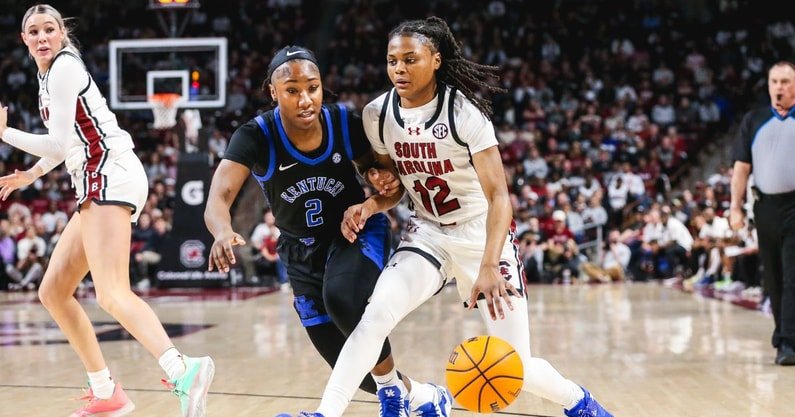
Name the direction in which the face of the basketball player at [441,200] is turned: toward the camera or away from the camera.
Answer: toward the camera

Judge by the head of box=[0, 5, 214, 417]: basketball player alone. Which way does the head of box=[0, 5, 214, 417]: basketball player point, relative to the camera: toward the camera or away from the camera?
toward the camera

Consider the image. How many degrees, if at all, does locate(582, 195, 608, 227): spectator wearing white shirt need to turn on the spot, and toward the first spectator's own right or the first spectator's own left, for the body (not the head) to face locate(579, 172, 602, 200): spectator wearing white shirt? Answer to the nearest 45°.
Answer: approximately 180°

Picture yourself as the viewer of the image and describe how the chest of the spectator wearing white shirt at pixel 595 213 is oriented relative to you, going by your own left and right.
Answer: facing the viewer

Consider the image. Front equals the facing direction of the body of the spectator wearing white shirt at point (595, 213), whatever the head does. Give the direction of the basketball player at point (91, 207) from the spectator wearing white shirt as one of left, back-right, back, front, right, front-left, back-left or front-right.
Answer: front

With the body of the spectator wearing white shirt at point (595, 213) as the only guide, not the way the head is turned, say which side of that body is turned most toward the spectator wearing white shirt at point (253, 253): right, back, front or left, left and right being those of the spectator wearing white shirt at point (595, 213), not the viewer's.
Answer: right

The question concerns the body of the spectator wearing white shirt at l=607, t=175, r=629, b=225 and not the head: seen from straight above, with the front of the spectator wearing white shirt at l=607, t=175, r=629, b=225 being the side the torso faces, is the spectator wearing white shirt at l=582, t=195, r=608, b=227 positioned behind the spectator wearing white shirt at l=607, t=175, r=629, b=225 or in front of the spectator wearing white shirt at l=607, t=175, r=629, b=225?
in front

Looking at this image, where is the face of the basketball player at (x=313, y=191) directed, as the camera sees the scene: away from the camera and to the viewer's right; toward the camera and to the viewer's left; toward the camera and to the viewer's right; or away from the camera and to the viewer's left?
toward the camera and to the viewer's right

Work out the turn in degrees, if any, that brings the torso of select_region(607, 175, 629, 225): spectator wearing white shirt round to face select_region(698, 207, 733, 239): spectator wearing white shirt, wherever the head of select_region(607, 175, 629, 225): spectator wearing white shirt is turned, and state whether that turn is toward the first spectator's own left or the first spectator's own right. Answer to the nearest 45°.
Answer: approximately 45° to the first spectator's own left

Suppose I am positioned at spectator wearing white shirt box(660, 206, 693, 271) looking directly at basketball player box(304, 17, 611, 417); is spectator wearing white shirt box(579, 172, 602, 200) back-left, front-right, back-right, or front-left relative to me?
back-right

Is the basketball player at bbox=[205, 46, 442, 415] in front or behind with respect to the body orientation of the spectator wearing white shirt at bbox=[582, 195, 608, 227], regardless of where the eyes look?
in front

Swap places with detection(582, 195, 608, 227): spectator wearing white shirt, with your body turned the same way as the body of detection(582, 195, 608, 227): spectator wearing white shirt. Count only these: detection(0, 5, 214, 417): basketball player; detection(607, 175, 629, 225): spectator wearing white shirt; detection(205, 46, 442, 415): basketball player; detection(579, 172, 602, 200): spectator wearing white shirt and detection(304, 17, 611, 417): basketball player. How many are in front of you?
3

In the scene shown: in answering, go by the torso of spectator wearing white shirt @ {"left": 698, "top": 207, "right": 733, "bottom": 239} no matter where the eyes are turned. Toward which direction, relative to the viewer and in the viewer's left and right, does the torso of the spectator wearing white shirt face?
facing the viewer and to the left of the viewer
